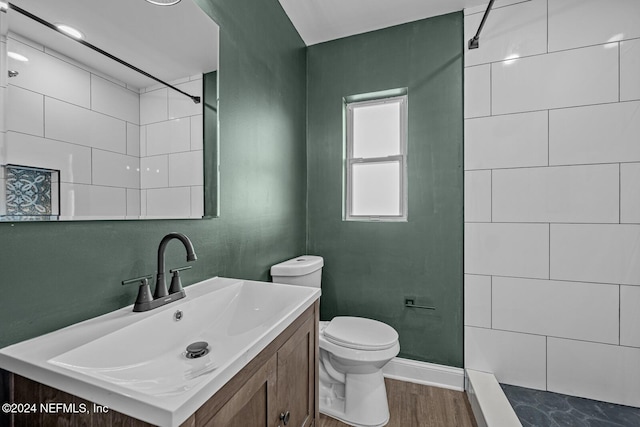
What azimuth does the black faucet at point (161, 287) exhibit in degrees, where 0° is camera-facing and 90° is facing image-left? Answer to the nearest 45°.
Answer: approximately 315°

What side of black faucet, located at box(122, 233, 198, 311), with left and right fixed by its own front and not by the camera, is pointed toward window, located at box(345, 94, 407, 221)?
left

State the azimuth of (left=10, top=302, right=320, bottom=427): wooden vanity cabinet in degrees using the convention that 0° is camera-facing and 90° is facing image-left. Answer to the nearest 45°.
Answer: approximately 315°

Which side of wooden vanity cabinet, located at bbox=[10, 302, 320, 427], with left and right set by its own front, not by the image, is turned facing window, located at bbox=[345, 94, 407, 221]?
left

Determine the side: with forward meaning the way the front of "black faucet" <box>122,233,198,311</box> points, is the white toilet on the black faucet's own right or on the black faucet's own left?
on the black faucet's own left

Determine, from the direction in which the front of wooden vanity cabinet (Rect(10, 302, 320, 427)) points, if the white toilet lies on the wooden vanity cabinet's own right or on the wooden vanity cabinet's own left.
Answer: on the wooden vanity cabinet's own left
